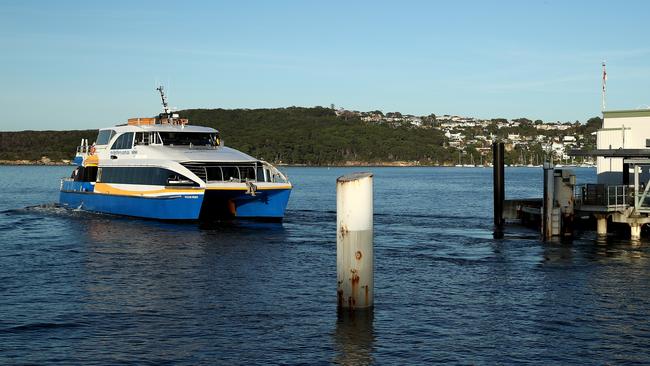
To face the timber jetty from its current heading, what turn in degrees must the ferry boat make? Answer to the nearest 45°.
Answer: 0° — it already faces it

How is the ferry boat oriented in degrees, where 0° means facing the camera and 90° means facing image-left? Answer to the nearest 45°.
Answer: approximately 315°

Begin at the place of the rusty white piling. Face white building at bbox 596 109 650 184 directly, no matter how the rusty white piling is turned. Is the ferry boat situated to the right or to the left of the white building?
left

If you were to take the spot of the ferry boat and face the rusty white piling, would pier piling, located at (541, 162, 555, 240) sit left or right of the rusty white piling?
left

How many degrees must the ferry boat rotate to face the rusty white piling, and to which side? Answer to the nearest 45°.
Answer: approximately 45° to its right

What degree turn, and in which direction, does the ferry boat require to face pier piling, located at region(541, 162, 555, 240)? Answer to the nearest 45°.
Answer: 0° — it already faces it

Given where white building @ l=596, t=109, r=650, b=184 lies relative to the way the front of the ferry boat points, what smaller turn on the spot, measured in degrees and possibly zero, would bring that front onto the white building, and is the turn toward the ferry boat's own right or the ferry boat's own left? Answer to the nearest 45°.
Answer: approximately 45° to the ferry boat's own left

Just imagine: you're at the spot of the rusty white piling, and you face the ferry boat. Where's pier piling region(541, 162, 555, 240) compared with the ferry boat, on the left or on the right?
right

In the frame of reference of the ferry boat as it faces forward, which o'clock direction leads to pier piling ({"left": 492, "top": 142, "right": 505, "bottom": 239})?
The pier piling is roughly at 11 o'clock from the ferry boat.
